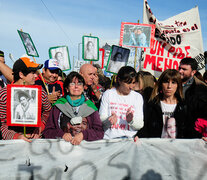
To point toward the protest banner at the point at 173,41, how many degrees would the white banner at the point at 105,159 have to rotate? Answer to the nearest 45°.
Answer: approximately 135° to its left

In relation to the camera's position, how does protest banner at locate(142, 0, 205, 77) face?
facing the viewer

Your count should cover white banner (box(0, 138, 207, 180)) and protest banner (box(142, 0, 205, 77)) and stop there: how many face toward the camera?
2

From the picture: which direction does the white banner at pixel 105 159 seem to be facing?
toward the camera

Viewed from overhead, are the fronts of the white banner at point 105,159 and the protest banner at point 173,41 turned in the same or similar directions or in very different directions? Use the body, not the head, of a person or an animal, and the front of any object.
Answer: same or similar directions

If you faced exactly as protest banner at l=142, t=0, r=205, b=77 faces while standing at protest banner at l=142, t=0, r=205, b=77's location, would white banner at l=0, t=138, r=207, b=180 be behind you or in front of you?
in front
